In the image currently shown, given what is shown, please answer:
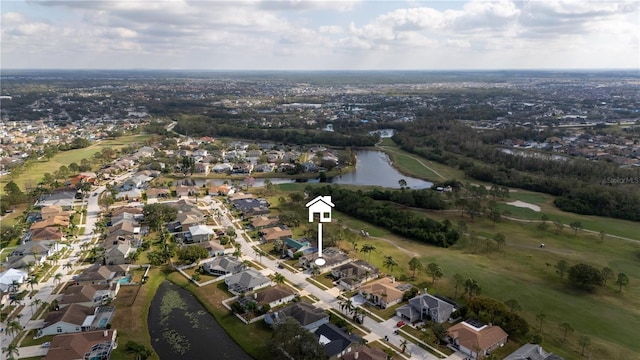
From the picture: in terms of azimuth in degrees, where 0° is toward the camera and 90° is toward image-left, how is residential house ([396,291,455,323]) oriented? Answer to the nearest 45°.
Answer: approximately 45°

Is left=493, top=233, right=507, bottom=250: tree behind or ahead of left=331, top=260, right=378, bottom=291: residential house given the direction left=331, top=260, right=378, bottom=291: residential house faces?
behind

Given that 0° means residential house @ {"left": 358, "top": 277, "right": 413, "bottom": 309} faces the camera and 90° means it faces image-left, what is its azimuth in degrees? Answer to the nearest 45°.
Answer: approximately 45°

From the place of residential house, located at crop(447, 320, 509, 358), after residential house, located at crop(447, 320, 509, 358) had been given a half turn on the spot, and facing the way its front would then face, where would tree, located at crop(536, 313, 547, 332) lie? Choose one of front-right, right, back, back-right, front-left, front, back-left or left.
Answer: front

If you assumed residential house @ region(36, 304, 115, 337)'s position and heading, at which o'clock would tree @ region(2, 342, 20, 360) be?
The tree is roughly at 11 o'clock from the residential house.

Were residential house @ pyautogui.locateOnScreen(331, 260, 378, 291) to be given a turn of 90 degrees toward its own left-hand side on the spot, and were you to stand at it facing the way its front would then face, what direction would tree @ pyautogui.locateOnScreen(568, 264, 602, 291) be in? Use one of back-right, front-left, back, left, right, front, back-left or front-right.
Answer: front-left

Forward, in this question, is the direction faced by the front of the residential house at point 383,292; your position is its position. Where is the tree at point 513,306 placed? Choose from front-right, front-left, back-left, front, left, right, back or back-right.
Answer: back-left

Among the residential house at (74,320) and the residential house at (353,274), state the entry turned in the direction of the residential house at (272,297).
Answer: the residential house at (353,274)

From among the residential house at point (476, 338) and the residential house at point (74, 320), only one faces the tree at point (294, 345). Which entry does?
the residential house at point (476, 338)

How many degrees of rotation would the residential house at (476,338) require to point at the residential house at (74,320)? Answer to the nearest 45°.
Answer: approximately 45° to its right

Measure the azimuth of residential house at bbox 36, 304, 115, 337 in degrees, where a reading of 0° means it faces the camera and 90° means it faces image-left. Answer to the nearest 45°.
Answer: approximately 90°
